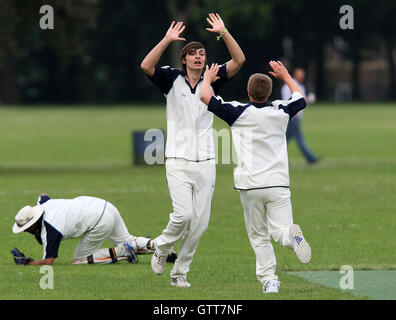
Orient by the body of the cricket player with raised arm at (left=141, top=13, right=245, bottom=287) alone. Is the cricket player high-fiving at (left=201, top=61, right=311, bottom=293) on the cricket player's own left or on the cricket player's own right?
on the cricket player's own left

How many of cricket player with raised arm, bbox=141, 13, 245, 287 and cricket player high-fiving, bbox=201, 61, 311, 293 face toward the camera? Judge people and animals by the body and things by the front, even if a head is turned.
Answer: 1

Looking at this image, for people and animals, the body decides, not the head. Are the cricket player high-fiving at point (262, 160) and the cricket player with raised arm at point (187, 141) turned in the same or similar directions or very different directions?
very different directions

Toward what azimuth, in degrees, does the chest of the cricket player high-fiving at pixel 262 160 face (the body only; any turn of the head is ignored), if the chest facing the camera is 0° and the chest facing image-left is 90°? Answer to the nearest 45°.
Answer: approximately 180°

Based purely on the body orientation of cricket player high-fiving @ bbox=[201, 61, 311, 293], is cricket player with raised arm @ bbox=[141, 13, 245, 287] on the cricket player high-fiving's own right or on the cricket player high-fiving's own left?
on the cricket player high-fiving's own left

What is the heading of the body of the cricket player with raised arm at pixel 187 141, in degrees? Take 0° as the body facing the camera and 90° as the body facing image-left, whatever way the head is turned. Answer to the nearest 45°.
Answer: approximately 0°
